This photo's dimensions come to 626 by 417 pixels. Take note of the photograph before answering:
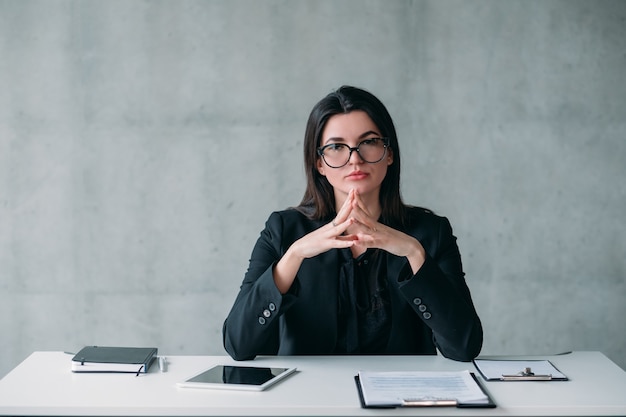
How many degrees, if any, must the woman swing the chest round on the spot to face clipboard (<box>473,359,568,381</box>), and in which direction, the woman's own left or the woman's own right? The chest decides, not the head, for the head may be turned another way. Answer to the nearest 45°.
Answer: approximately 45° to the woman's own left

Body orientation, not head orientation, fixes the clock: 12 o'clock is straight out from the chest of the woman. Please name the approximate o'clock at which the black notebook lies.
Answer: The black notebook is roughly at 2 o'clock from the woman.

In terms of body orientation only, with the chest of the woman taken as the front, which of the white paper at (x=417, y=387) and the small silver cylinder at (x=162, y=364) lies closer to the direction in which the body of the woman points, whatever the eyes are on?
the white paper

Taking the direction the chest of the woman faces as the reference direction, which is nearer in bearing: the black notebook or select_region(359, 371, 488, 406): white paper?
the white paper

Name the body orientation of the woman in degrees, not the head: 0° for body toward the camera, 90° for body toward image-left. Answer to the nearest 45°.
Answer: approximately 0°

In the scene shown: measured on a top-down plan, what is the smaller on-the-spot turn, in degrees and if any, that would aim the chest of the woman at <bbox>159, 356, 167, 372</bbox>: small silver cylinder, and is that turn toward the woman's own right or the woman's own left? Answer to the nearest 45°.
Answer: approximately 45° to the woman's own right
